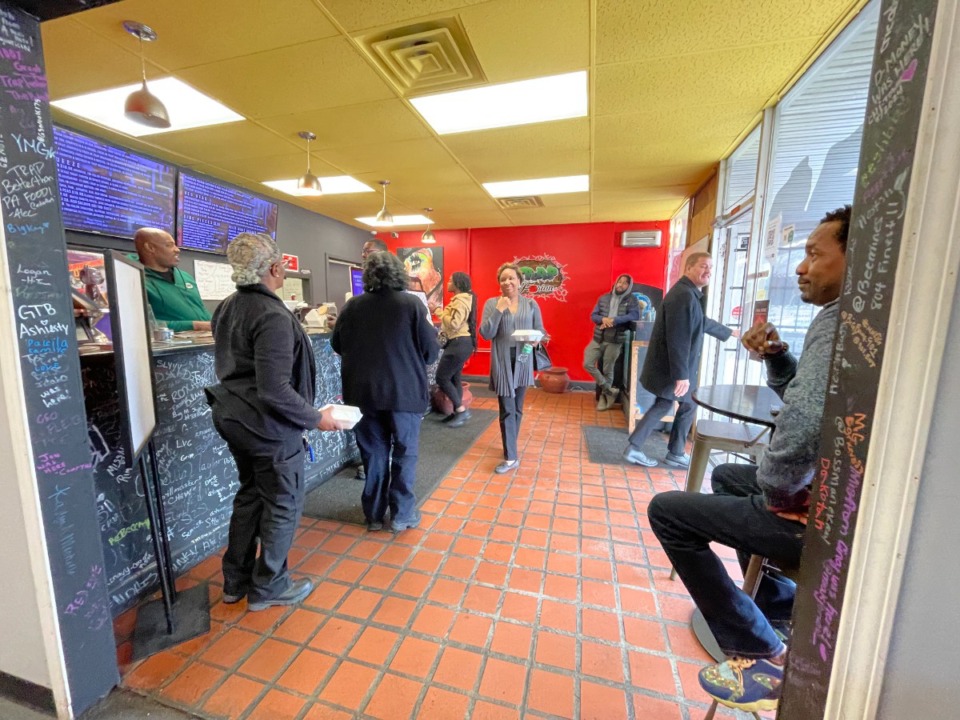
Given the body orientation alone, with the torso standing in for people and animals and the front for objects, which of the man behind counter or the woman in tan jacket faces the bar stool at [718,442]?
the man behind counter

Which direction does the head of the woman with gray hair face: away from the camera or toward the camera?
away from the camera

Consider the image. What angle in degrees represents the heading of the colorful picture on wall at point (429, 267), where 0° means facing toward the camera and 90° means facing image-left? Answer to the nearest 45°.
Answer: approximately 0°

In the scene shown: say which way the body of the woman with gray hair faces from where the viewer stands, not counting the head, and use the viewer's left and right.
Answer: facing away from the viewer and to the right of the viewer

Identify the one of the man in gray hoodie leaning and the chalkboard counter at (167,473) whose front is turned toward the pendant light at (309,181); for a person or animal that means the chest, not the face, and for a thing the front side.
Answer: the man in gray hoodie leaning

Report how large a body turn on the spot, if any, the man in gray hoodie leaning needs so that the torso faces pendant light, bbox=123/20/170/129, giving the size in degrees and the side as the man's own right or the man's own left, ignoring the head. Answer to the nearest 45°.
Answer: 0° — they already face it

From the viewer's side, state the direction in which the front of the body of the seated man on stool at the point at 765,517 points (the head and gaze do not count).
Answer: to the viewer's left

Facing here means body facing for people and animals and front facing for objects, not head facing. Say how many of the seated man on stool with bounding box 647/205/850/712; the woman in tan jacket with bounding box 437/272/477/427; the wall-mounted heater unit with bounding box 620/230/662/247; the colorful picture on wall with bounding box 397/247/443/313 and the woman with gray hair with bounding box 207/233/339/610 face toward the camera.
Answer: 2

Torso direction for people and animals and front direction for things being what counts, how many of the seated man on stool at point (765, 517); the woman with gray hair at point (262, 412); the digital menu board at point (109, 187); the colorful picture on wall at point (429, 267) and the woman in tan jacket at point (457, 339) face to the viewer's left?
2

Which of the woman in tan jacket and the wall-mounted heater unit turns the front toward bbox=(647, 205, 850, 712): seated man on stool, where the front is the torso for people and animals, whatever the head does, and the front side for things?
the wall-mounted heater unit
